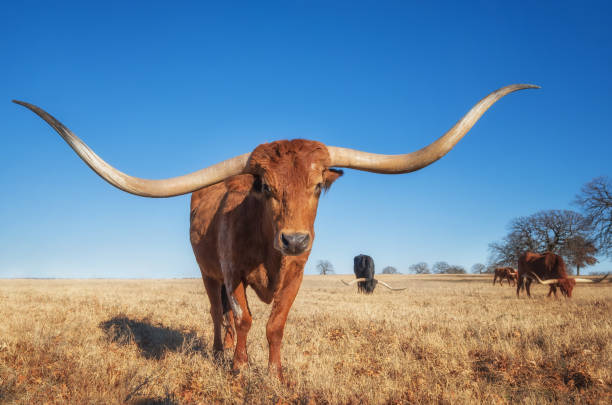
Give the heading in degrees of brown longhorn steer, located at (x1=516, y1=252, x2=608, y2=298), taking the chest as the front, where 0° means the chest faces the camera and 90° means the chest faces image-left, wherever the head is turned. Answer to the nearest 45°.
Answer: approximately 315°

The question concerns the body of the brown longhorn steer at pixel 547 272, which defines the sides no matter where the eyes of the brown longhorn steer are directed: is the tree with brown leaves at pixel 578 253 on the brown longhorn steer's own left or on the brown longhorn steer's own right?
on the brown longhorn steer's own left

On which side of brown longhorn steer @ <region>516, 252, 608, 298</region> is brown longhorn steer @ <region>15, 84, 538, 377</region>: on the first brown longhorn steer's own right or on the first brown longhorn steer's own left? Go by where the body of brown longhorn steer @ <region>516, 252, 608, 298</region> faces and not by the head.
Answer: on the first brown longhorn steer's own right

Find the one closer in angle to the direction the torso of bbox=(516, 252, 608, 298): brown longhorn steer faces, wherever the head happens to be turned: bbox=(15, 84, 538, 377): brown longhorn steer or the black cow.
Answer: the brown longhorn steer

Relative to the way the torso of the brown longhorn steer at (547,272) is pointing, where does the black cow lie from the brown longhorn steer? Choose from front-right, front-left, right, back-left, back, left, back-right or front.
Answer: back-right

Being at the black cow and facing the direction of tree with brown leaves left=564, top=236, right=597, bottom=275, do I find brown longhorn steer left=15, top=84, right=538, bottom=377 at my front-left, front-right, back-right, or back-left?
back-right
